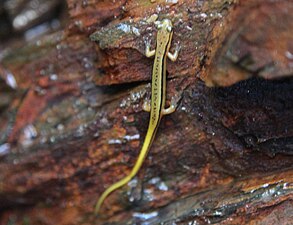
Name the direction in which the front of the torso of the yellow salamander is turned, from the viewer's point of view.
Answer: away from the camera

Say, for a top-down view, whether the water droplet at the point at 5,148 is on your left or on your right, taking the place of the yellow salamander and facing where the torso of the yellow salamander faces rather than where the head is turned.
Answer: on your left

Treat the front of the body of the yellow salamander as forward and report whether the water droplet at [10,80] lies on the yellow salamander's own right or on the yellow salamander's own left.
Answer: on the yellow salamander's own left

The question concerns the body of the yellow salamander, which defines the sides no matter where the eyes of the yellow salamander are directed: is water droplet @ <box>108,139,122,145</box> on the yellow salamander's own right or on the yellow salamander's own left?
on the yellow salamander's own left
